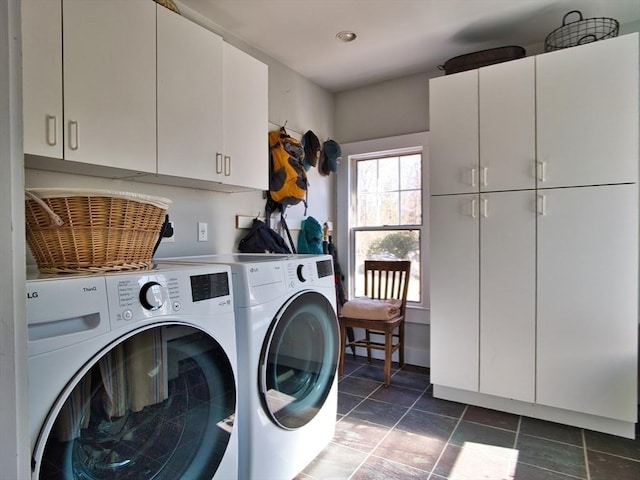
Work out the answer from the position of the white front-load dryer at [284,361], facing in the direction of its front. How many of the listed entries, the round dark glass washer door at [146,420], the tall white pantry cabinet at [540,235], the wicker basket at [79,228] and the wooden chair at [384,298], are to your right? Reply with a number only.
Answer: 2

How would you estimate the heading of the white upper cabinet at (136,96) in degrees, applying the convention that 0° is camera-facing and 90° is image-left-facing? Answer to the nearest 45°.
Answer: approximately 315°

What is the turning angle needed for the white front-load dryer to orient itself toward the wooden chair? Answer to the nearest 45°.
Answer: approximately 90° to its left

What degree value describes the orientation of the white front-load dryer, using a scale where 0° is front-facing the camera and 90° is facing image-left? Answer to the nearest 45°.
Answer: approximately 315°

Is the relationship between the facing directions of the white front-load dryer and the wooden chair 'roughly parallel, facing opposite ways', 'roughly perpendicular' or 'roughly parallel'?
roughly perpendicular

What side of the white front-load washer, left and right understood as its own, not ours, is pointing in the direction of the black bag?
left

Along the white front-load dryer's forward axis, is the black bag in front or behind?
behind

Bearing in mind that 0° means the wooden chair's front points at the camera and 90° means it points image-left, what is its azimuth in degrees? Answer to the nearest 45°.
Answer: approximately 45°

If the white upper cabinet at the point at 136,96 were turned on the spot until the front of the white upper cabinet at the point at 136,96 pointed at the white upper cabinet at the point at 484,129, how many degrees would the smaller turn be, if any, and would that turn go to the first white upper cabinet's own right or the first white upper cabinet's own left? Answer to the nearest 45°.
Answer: approximately 45° to the first white upper cabinet's own left

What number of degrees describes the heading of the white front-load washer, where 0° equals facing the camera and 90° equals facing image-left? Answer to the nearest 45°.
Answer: approximately 315°

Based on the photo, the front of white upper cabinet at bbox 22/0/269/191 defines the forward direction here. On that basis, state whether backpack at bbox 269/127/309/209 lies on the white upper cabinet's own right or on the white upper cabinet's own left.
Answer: on the white upper cabinet's own left

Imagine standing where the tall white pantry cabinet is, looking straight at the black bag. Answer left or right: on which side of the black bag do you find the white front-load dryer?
left
